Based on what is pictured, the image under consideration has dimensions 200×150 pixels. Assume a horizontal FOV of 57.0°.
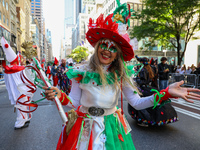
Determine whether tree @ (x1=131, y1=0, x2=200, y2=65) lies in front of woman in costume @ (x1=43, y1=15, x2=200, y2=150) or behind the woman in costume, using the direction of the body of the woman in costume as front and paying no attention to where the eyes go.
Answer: behind

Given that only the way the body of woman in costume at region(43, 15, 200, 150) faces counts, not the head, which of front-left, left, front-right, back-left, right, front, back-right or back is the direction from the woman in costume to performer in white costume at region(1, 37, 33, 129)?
back-right

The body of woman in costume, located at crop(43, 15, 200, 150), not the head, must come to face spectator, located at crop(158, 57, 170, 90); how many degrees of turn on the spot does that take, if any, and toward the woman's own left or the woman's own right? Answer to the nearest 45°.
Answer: approximately 180°

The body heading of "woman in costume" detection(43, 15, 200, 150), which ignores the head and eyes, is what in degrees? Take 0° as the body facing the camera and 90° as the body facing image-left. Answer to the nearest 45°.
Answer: approximately 0°

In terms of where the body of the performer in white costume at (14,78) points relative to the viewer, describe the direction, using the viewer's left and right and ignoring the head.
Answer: facing to the right of the viewer
